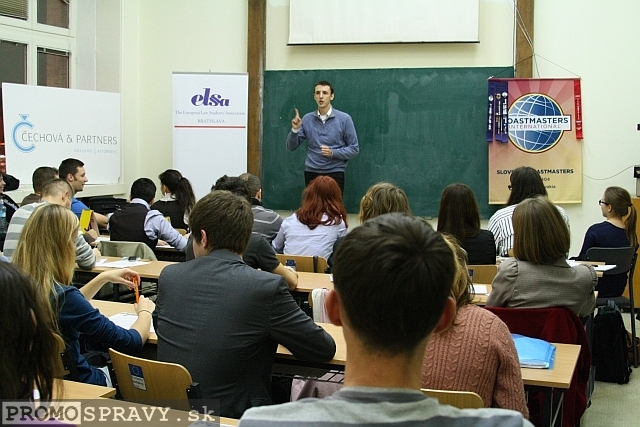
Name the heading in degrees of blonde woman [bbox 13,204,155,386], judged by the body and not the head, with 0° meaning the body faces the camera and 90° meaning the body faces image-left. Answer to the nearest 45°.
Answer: approximately 225°

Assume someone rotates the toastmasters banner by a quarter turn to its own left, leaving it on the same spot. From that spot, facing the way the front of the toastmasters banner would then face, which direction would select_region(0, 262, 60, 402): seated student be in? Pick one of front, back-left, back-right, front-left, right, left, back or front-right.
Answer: right

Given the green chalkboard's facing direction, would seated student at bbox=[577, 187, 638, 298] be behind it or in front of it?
in front

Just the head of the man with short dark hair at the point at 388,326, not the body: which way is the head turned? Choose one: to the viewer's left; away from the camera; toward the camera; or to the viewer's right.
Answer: away from the camera

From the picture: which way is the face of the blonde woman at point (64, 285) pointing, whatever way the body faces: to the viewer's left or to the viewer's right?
to the viewer's right

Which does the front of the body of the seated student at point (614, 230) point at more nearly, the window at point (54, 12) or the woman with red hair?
the window

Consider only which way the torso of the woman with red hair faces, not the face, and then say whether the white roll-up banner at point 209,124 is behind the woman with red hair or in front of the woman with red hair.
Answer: in front

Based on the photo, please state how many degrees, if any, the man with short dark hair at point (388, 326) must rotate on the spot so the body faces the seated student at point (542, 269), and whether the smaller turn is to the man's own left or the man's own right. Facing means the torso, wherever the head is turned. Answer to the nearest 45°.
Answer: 0° — they already face them

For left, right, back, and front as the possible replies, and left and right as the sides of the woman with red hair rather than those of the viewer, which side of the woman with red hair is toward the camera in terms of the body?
back

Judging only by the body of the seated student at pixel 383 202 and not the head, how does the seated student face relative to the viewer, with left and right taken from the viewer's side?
facing away from the viewer

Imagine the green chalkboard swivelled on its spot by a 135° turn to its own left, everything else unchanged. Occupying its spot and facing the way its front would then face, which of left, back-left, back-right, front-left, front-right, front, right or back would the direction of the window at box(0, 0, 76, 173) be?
back-left

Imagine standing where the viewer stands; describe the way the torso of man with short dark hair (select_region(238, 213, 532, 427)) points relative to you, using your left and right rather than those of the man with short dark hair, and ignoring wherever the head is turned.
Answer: facing away from the viewer

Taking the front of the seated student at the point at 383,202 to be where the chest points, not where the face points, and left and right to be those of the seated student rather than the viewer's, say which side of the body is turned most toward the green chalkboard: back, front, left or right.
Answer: front

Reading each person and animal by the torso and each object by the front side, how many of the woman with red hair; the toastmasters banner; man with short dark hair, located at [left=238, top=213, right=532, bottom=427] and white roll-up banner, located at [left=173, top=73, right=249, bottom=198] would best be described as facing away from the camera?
2

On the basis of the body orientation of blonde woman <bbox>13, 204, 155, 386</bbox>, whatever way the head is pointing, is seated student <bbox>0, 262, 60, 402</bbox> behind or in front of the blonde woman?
behind

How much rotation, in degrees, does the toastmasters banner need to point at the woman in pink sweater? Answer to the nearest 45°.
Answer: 0° — it already faces them

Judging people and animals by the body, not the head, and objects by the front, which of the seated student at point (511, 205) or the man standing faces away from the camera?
the seated student

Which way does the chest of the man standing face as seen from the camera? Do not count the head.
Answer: toward the camera

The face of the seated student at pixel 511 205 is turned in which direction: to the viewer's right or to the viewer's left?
to the viewer's left

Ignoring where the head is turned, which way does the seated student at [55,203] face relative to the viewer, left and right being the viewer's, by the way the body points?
facing away from the viewer and to the right of the viewer

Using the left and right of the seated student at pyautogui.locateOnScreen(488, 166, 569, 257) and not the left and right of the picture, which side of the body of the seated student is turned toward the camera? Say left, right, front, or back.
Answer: back
